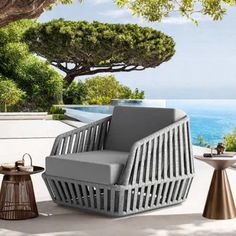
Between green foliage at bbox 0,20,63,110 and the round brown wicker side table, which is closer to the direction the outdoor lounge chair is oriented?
the round brown wicker side table

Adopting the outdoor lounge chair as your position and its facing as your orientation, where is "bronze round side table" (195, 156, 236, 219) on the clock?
The bronze round side table is roughly at 8 o'clock from the outdoor lounge chair.

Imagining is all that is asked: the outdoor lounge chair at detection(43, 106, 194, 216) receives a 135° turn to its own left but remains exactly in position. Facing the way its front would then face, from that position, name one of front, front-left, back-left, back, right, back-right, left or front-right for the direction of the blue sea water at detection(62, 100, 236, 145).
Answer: left

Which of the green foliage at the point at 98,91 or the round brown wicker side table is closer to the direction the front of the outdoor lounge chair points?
the round brown wicker side table

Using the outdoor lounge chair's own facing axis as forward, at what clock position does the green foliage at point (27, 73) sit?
The green foliage is roughly at 4 o'clock from the outdoor lounge chair.

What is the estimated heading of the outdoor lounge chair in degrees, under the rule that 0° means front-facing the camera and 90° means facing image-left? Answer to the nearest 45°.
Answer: approximately 45°

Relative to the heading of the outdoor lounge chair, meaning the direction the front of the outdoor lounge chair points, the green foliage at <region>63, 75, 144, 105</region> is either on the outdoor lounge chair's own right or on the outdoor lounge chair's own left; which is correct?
on the outdoor lounge chair's own right
